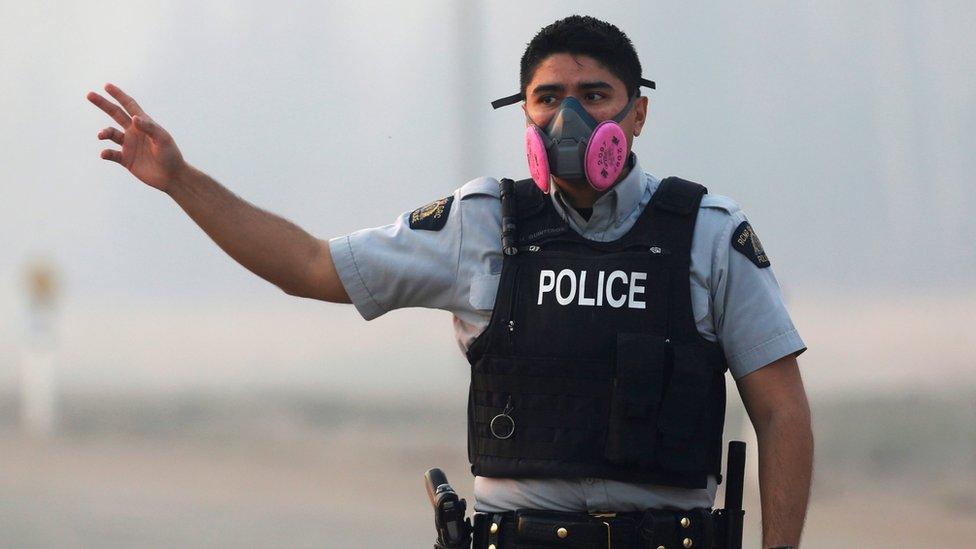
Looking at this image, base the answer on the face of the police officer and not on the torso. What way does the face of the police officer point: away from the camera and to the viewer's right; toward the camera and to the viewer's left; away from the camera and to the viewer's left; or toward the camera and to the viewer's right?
toward the camera and to the viewer's left

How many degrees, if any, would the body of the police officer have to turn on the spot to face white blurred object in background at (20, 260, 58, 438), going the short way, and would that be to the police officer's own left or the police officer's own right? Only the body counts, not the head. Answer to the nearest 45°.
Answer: approximately 135° to the police officer's own right

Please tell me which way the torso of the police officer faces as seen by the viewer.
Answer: toward the camera
